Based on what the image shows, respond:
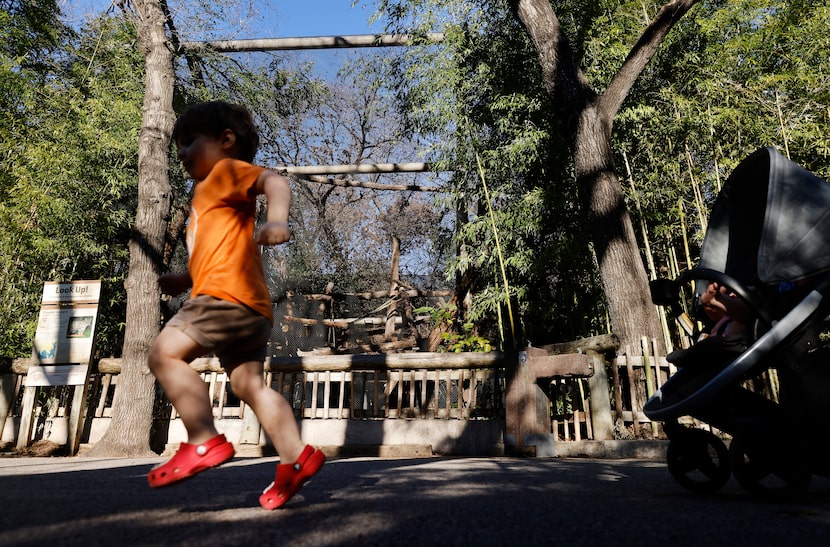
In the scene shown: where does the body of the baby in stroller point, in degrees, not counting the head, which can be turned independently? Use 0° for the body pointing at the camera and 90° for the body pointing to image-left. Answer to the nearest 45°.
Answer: approximately 90°

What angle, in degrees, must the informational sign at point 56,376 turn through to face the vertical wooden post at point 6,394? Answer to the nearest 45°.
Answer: approximately 135° to its right

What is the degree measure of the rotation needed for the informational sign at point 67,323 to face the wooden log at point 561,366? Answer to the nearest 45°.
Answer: approximately 45° to its left

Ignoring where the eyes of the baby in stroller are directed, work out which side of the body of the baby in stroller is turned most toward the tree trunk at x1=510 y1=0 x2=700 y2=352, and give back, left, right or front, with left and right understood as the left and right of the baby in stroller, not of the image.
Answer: right

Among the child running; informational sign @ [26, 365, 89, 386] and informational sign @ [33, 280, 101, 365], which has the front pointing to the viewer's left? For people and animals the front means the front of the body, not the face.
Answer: the child running

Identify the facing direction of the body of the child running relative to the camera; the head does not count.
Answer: to the viewer's left

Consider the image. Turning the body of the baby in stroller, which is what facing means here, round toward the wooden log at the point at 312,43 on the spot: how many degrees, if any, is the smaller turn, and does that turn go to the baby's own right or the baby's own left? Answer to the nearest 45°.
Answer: approximately 45° to the baby's own right

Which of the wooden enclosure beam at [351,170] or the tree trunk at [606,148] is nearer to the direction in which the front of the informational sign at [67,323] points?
the tree trunk

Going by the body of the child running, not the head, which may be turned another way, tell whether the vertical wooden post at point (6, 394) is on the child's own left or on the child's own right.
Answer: on the child's own right
